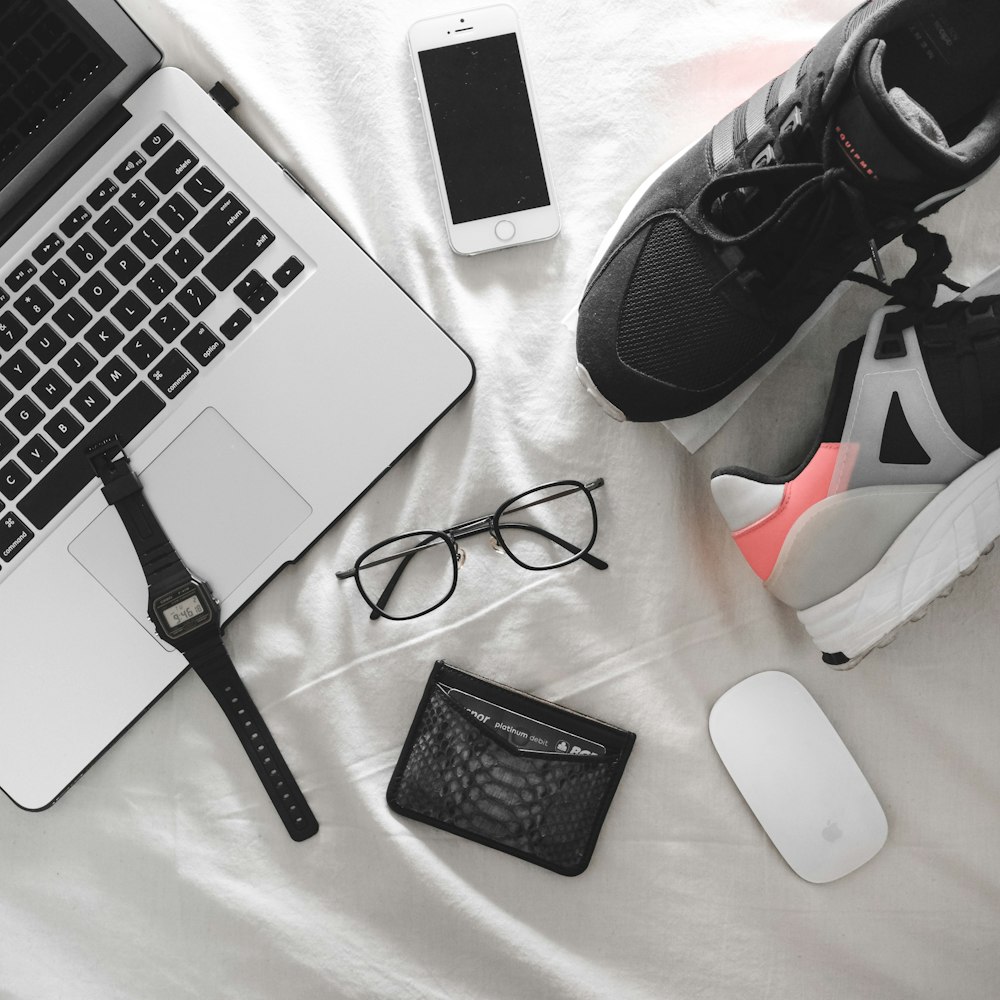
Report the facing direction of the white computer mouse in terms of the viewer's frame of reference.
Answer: facing away from the viewer and to the left of the viewer

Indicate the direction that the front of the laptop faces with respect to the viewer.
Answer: facing the viewer and to the right of the viewer

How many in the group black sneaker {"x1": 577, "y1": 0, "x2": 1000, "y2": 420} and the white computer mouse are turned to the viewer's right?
0

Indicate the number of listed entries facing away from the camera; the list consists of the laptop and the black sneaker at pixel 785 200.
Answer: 0

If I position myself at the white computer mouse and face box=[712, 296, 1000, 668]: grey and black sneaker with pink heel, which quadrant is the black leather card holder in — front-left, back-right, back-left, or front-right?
back-left

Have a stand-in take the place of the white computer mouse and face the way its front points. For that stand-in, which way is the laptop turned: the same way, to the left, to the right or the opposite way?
the opposite way

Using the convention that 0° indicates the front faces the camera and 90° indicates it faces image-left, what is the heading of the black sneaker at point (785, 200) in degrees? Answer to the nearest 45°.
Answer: approximately 45°

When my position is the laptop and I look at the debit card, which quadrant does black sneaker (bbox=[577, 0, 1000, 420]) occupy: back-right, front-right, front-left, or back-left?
front-left

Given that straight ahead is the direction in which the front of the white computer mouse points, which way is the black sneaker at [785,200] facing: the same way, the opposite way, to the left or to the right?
to the left
